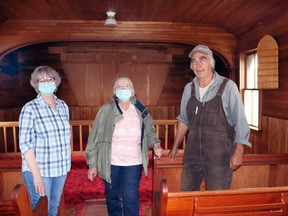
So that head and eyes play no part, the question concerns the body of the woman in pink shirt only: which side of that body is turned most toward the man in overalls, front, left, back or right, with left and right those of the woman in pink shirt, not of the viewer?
left

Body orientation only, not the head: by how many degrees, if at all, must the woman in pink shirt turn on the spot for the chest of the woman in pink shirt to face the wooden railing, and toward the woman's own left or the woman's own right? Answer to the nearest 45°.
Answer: approximately 180°

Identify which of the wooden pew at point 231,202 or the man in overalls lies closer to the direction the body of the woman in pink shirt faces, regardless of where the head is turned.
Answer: the wooden pew

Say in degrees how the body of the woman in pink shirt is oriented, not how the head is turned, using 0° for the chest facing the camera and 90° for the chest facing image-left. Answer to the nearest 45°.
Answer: approximately 0°

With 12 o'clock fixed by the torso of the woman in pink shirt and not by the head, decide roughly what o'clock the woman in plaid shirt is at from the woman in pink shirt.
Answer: The woman in plaid shirt is roughly at 2 o'clock from the woman in pink shirt.

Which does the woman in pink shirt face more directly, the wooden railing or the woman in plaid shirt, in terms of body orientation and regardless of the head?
the woman in plaid shirt

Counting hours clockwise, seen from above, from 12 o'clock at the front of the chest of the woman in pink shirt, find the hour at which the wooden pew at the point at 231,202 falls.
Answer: The wooden pew is roughly at 11 o'clock from the woman in pink shirt.
